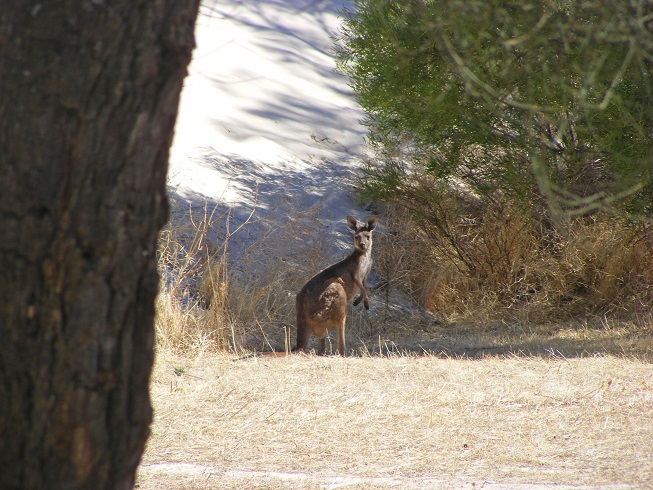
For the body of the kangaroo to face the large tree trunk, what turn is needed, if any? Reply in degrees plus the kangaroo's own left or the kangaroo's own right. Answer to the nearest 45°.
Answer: approximately 90° to the kangaroo's own right

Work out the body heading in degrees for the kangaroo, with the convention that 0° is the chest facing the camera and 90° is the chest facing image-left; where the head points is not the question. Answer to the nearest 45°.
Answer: approximately 270°

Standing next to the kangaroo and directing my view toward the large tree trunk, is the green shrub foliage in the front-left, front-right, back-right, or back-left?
back-left

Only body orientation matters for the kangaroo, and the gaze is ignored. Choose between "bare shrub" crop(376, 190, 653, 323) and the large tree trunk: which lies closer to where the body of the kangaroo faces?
the bare shrub

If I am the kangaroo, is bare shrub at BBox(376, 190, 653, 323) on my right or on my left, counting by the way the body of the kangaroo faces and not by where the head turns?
on my left
